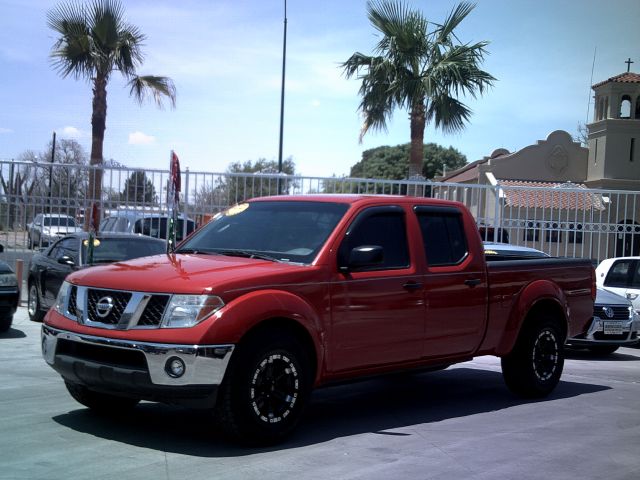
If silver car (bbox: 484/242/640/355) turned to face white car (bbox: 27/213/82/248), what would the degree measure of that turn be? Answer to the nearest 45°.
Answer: approximately 135° to its right

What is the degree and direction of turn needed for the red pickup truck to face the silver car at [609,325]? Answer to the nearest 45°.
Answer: approximately 180°

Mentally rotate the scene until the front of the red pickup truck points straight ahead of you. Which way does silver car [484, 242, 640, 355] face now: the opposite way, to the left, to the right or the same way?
to the left

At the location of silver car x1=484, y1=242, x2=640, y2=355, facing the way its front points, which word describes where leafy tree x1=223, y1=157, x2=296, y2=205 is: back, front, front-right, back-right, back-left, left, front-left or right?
back-right

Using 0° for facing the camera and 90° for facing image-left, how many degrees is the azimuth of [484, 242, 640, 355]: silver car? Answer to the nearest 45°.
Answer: approximately 315°

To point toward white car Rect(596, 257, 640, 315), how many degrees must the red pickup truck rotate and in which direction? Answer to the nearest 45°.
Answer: approximately 180°

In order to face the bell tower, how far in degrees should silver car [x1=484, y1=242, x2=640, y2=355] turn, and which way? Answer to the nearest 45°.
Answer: approximately 135° to its left

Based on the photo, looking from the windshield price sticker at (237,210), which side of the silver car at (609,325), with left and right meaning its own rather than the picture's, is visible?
right

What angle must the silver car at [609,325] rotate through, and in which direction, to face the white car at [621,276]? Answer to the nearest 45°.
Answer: approximately 135° to its left

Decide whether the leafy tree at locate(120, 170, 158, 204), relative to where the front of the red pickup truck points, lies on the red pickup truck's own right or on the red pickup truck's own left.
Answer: on the red pickup truck's own right

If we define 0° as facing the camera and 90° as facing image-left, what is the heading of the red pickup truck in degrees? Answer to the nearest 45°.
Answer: approximately 45°

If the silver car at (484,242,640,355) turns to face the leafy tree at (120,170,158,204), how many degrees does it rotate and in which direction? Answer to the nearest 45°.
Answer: approximately 135° to its right

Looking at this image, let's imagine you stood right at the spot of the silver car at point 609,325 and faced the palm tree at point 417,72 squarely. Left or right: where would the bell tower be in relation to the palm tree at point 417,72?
right
